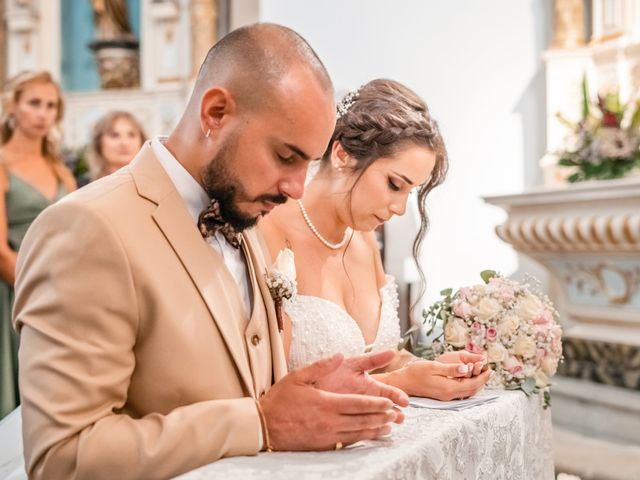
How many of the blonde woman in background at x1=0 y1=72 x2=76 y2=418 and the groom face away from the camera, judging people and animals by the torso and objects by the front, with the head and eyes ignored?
0

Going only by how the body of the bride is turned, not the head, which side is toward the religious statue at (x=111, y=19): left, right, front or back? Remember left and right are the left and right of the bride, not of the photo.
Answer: back

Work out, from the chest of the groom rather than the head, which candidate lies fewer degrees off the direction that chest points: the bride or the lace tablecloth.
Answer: the lace tablecloth

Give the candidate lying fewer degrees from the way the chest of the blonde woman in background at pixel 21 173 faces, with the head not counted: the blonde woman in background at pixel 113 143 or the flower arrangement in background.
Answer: the flower arrangement in background

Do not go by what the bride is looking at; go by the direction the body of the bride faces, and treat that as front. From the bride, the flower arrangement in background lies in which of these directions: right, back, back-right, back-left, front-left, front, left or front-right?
left

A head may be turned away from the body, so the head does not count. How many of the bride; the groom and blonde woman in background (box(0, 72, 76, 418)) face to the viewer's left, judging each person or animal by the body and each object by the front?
0

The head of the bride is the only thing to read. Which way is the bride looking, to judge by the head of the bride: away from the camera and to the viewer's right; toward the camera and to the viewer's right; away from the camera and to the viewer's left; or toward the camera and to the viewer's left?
toward the camera and to the viewer's right

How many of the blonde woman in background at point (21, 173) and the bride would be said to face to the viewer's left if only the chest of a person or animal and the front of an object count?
0

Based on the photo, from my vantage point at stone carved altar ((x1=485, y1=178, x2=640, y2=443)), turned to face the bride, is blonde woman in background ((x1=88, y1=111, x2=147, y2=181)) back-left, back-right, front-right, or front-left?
front-right

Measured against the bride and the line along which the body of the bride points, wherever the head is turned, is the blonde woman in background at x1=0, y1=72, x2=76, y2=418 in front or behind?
behind

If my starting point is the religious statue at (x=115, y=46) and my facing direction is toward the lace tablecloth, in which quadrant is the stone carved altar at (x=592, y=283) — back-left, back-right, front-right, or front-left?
front-left

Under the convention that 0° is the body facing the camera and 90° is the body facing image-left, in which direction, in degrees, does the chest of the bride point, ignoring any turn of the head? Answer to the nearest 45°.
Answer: approximately 315°

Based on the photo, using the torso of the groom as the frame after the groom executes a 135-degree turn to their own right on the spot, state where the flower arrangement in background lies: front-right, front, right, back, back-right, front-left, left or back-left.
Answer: back-right
